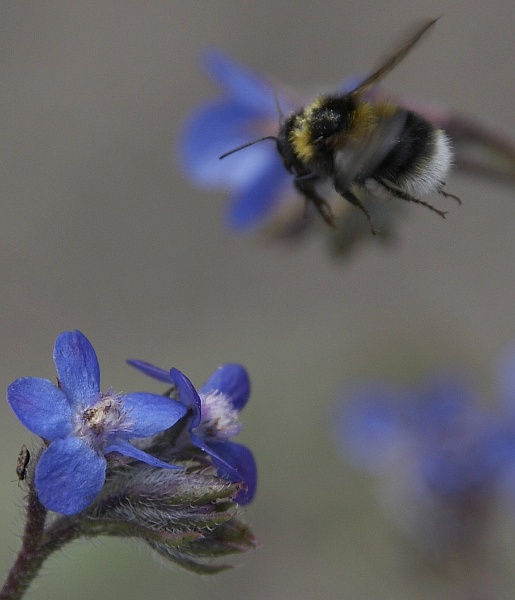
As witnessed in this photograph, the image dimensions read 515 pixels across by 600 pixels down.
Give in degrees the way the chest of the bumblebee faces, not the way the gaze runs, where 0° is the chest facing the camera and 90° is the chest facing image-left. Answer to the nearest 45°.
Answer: approximately 90°
